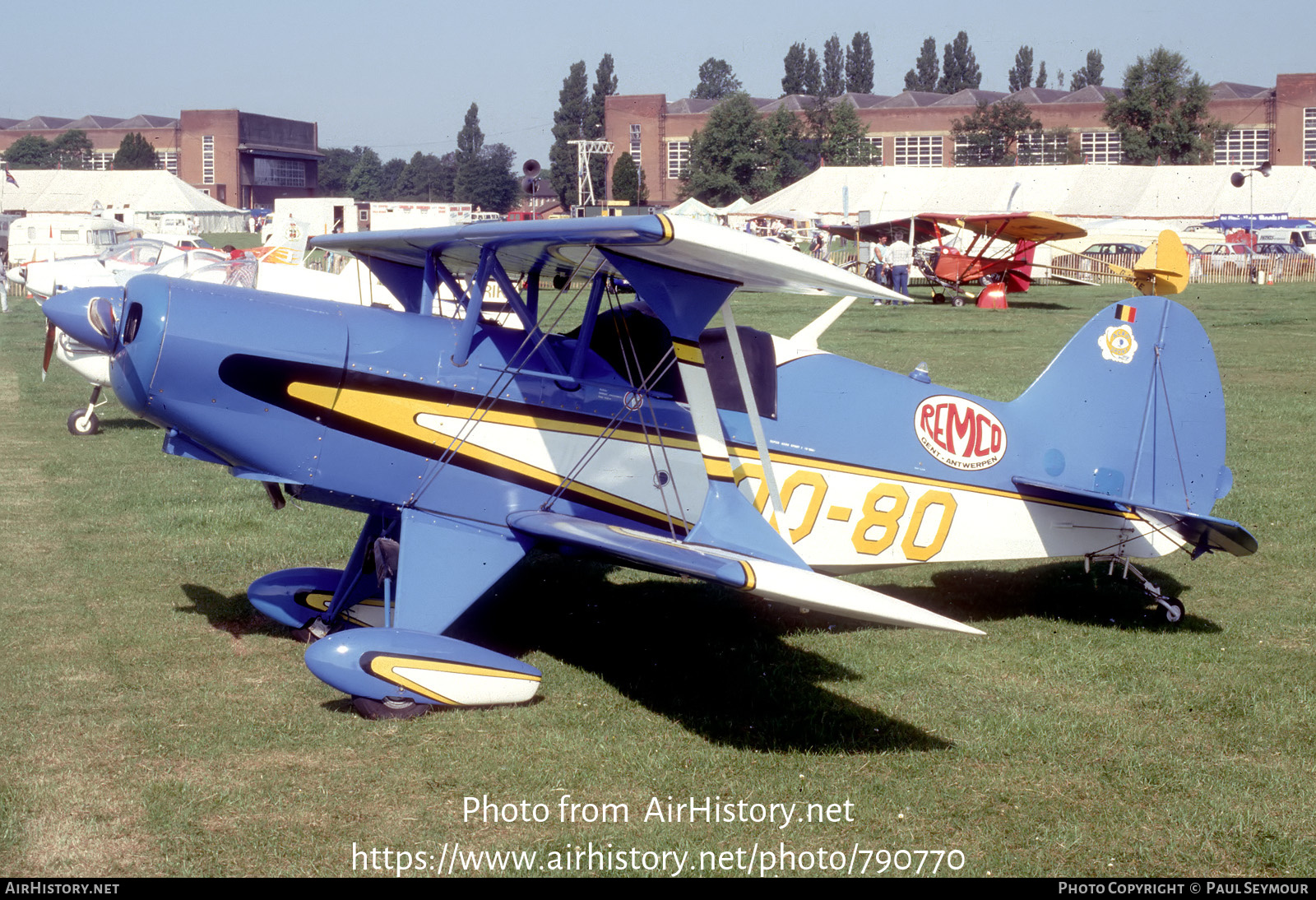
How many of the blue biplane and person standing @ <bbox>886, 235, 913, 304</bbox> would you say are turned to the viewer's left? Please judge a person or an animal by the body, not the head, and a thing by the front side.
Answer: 1

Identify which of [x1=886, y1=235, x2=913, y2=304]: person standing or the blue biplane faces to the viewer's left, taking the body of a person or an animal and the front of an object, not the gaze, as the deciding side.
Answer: the blue biplane

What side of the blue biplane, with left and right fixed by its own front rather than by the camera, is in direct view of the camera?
left

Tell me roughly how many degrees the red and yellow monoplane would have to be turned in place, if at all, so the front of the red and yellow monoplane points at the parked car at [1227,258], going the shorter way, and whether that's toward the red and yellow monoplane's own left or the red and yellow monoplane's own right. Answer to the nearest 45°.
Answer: approximately 180°

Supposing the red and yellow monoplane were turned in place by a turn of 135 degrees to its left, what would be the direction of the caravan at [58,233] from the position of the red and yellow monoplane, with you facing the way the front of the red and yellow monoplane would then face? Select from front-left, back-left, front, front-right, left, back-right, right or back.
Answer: back

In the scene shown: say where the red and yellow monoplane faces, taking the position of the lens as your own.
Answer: facing the viewer and to the left of the viewer

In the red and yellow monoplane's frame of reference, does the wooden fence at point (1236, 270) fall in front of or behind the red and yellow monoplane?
behind

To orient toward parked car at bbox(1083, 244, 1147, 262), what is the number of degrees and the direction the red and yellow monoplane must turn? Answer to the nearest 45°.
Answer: approximately 135° to its right
